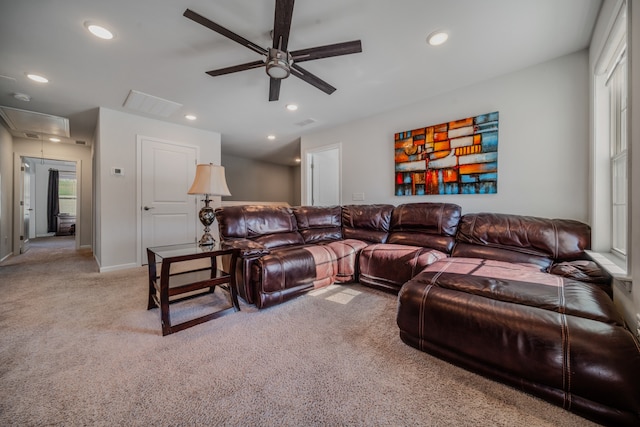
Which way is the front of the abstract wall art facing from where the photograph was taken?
facing the viewer and to the left of the viewer

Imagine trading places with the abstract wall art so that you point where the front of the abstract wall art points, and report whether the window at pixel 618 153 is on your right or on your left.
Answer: on your left

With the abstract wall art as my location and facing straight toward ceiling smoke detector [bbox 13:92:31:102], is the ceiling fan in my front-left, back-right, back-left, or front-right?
front-left

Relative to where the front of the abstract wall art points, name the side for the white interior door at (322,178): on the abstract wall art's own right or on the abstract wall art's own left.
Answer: on the abstract wall art's own right

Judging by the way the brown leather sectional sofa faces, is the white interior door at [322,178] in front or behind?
behind

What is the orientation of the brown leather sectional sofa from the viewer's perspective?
toward the camera

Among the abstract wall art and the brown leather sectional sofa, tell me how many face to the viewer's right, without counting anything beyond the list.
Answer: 0

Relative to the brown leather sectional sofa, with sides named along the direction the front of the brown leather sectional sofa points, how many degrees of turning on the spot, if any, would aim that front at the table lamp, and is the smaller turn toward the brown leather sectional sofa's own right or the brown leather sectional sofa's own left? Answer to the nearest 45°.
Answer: approximately 90° to the brown leather sectional sofa's own right

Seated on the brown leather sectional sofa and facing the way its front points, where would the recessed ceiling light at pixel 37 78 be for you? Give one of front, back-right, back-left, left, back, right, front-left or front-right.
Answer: right

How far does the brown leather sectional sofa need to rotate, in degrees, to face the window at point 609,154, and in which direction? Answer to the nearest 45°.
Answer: approximately 135° to its left
